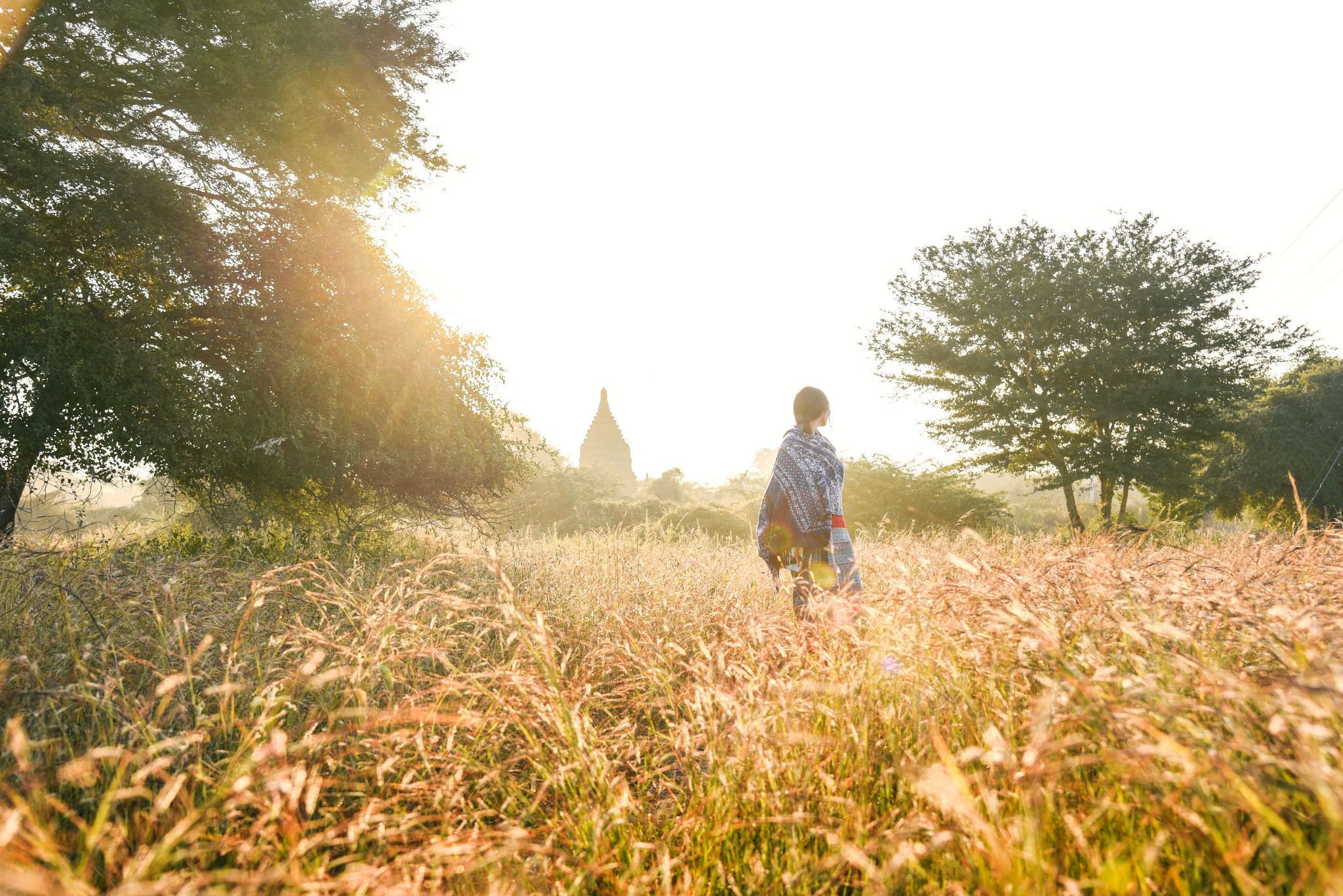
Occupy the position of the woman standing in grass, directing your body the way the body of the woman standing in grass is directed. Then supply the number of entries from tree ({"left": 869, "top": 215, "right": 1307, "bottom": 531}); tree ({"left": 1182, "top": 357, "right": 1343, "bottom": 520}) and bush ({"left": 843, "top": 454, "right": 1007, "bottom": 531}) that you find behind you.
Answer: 0

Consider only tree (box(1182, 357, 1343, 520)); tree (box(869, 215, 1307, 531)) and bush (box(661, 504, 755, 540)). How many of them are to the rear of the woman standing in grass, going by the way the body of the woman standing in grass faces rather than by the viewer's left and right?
0

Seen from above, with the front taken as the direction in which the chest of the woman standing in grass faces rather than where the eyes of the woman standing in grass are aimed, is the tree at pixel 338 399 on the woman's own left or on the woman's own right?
on the woman's own left

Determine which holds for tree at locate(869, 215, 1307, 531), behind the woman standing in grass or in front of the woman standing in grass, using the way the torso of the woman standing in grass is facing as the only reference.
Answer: in front

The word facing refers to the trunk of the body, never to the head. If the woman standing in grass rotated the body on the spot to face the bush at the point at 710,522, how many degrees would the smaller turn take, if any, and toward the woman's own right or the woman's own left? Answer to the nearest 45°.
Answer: approximately 45° to the woman's own left

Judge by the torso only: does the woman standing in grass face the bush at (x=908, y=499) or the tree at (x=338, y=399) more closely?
the bush

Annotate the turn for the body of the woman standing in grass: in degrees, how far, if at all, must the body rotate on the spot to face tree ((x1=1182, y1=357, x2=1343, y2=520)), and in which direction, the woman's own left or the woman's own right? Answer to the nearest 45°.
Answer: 0° — they already face it

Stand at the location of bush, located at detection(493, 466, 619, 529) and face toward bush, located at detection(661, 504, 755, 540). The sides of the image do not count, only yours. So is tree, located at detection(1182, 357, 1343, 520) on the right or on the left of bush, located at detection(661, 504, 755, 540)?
left

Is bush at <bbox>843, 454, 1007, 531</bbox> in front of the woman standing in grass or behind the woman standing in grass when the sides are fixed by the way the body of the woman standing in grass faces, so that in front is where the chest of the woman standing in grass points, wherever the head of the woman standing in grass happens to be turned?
in front

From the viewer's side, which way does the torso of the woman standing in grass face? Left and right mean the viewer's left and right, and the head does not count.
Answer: facing away from the viewer and to the right of the viewer
